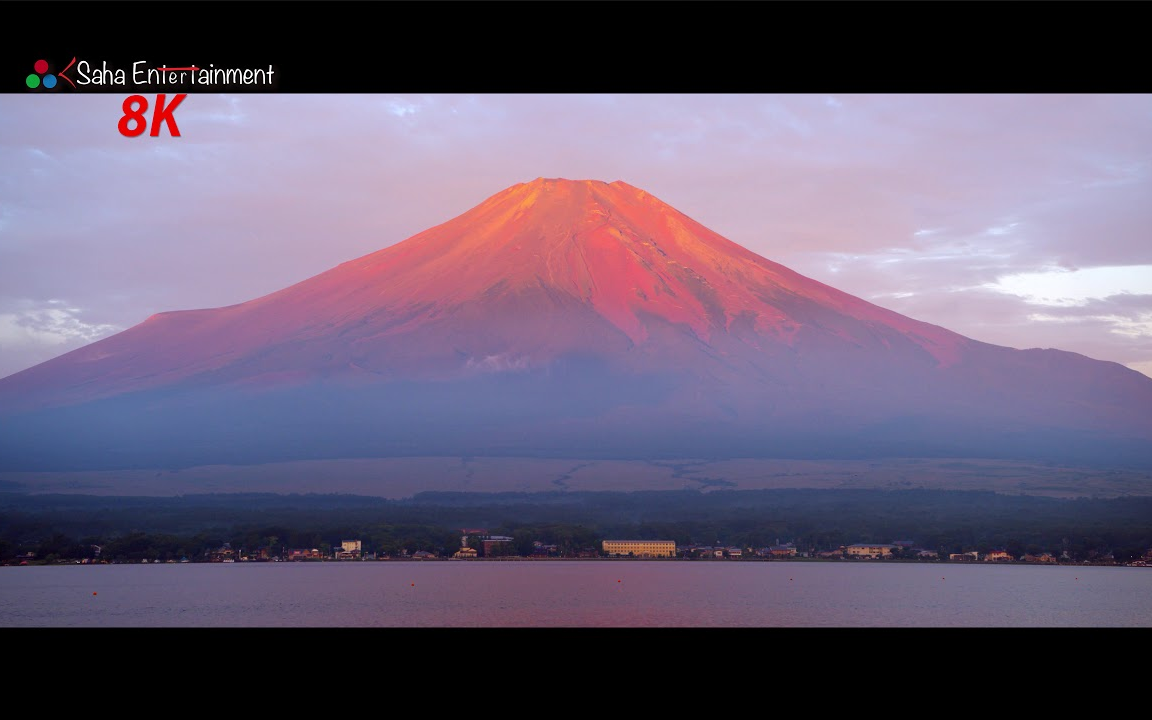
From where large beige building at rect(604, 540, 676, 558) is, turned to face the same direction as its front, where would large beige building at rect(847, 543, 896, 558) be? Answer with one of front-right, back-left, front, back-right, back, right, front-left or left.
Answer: left

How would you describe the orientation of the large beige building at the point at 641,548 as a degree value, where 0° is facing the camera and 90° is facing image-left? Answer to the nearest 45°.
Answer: approximately 0°
